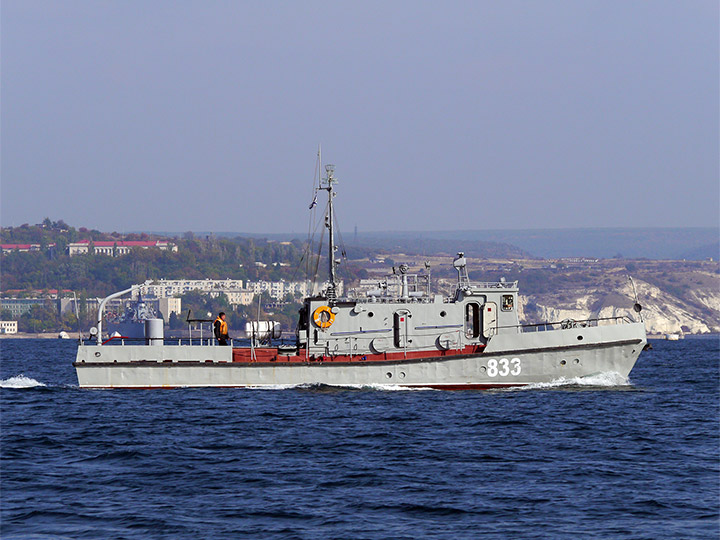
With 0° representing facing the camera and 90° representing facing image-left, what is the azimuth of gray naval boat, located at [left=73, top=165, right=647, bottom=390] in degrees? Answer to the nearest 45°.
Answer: approximately 270°
